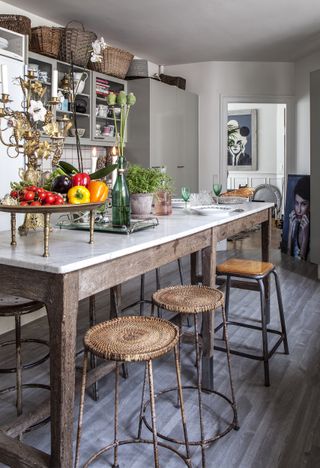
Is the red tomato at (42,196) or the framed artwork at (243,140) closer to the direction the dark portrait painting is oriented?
the red tomato

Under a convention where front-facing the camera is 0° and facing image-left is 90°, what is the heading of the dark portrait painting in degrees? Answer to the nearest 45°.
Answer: approximately 45°

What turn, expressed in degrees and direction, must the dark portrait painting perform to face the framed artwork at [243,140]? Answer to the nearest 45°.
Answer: approximately 135° to its right

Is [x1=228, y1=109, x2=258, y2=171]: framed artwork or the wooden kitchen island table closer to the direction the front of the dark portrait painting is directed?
the wooden kitchen island table
